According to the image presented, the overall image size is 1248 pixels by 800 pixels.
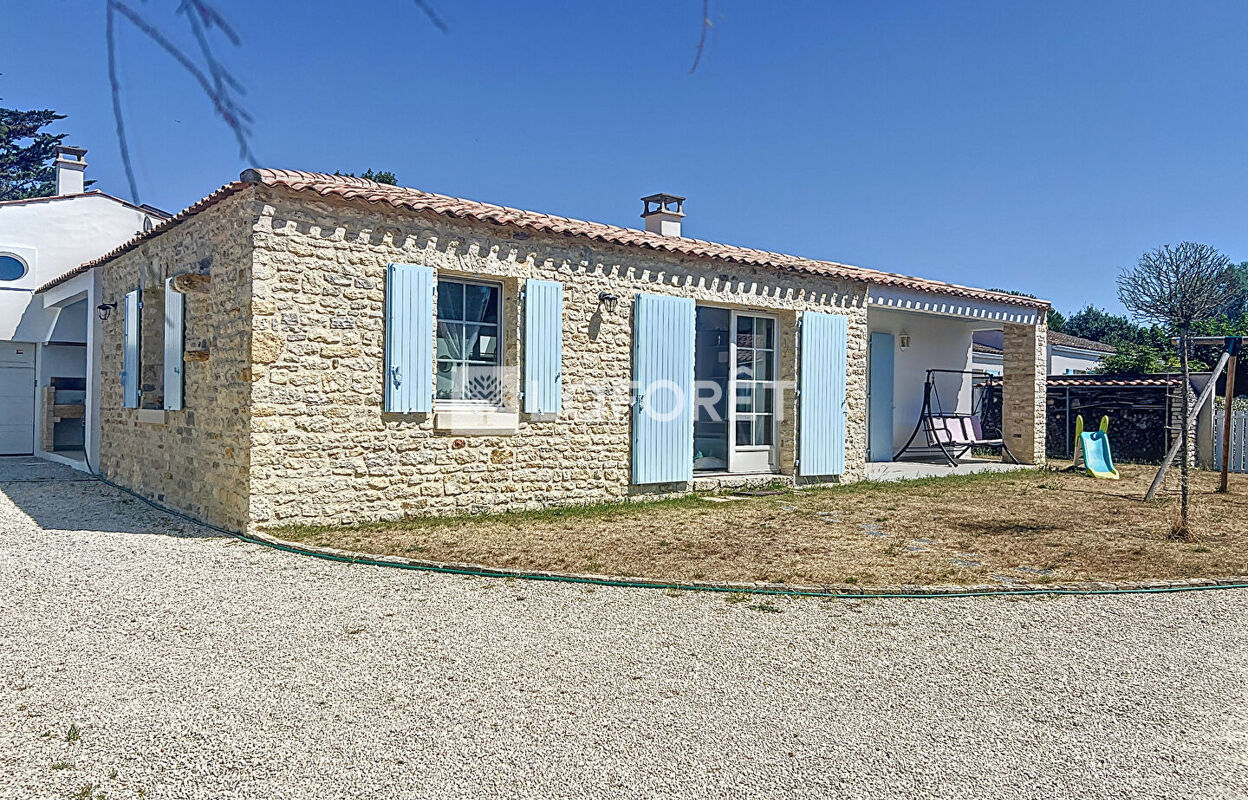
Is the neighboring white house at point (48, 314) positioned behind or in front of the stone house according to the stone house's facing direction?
behind

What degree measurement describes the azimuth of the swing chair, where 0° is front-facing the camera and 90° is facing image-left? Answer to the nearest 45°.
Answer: approximately 315°

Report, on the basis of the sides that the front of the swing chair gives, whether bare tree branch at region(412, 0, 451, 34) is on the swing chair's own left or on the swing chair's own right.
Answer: on the swing chair's own right

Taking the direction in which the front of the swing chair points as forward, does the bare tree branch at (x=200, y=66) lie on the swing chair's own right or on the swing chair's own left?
on the swing chair's own right

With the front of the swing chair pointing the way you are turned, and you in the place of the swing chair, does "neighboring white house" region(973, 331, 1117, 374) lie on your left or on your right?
on your left

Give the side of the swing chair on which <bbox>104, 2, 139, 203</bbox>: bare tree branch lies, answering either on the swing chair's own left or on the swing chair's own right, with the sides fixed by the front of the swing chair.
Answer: on the swing chair's own right
